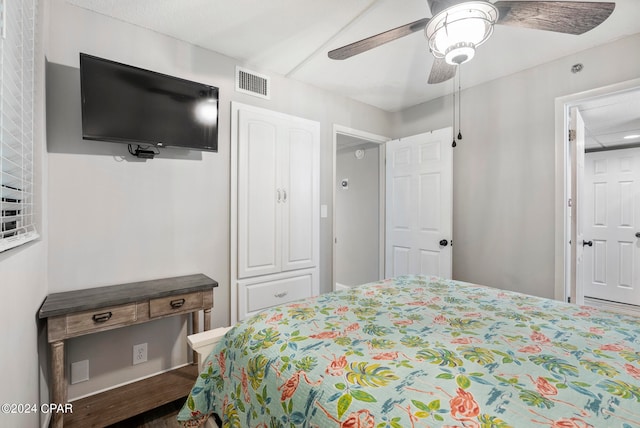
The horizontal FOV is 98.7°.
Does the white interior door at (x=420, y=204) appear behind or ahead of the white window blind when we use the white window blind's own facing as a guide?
ahead

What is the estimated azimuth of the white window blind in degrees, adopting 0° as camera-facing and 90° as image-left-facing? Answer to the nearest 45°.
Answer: approximately 270°

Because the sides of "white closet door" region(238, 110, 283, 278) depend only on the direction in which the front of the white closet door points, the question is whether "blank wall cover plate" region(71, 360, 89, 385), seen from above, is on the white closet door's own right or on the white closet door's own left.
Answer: on the white closet door's own right

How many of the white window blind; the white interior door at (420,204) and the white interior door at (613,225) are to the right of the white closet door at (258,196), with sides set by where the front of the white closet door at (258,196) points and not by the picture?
1

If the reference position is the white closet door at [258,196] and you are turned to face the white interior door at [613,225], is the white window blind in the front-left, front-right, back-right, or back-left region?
back-right

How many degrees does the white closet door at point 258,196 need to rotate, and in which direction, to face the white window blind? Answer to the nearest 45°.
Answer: approximately 90° to its right

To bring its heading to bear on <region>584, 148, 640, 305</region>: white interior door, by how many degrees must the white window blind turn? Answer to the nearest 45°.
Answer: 0° — it already faces it

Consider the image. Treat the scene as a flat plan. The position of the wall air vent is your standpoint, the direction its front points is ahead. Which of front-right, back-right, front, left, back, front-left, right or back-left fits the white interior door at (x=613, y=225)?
front-left

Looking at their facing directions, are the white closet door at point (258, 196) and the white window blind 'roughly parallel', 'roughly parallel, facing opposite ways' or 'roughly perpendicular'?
roughly perpendicular

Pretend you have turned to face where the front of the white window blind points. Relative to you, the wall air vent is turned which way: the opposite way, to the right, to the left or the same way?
to the right

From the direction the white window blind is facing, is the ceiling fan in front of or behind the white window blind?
in front

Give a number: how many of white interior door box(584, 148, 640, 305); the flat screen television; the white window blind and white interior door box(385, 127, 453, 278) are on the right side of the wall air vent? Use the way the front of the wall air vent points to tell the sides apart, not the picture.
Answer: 2

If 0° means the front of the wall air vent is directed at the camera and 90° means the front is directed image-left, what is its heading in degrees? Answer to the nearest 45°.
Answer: approximately 315°

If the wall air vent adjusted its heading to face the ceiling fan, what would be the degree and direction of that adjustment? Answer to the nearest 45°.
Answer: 0° — it already faces it

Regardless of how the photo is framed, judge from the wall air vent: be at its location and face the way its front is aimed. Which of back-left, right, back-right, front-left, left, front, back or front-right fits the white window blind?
right
